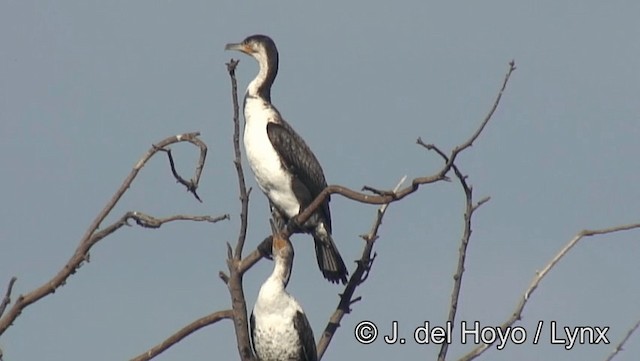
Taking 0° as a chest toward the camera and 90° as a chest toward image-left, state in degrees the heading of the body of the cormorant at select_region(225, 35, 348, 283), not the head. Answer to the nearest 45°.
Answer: approximately 90°
